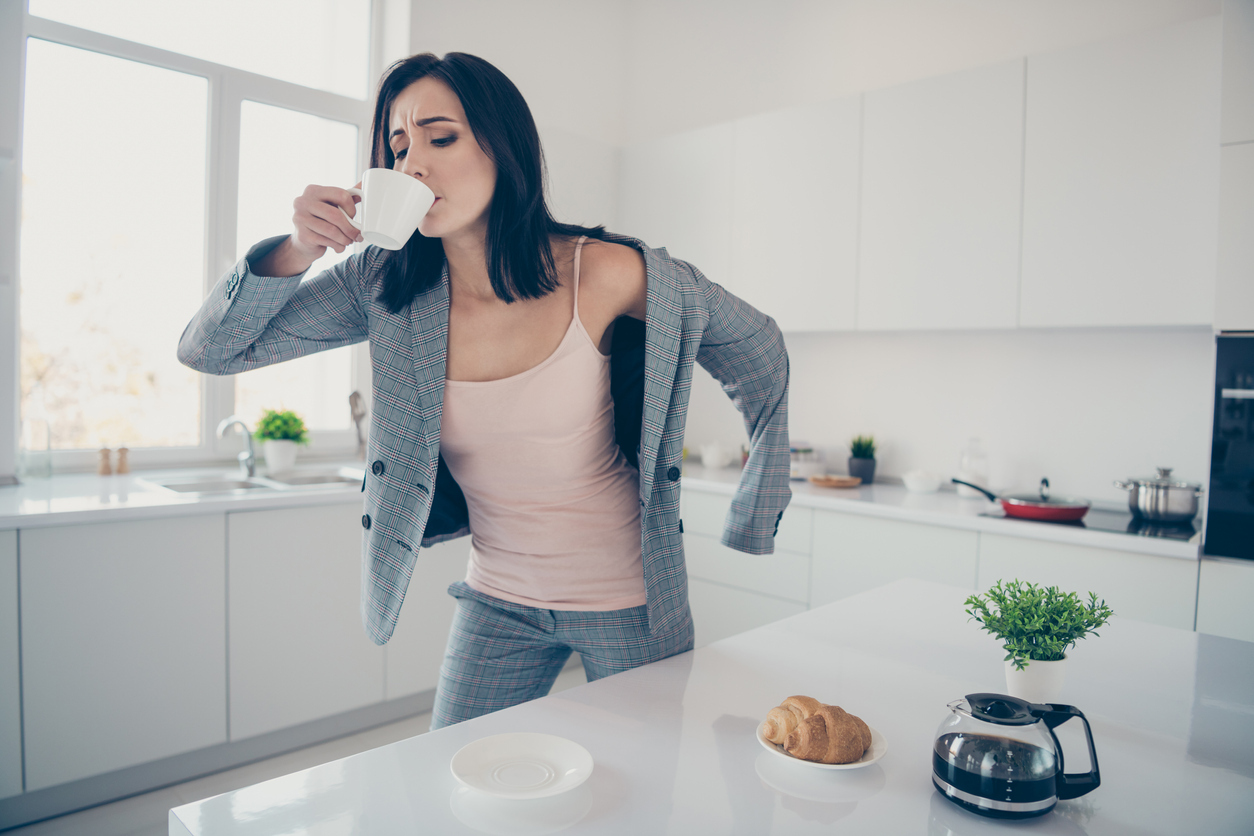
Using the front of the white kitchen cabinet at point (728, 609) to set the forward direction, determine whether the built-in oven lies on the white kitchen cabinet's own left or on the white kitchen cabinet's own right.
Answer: on the white kitchen cabinet's own left

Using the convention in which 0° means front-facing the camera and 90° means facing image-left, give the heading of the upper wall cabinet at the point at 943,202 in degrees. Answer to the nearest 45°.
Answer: approximately 45°

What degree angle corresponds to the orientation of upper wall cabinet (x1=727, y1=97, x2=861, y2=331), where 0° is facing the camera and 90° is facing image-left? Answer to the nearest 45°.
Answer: approximately 45°

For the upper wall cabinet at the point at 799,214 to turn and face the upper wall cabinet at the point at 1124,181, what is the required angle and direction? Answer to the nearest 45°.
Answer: approximately 90° to its left

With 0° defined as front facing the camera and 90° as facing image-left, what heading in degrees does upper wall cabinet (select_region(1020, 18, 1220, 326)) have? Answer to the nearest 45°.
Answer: approximately 45°

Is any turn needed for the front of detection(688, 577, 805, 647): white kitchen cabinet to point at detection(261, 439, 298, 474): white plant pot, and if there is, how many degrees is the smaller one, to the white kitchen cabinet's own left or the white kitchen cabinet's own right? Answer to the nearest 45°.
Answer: approximately 45° to the white kitchen cabinet's own right

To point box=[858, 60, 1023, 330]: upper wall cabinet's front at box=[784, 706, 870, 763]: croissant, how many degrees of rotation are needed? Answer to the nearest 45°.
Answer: approximately 45° to its left

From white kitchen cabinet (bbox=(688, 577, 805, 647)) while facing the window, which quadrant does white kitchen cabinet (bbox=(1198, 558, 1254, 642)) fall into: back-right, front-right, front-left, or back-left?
back-left
